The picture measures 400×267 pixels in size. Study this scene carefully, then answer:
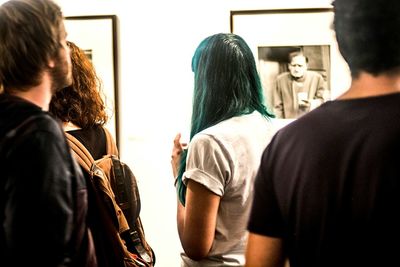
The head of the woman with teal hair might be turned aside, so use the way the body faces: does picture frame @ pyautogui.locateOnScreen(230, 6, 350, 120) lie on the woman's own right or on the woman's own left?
on the woman's own right

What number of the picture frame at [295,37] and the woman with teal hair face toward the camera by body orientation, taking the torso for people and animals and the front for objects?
1

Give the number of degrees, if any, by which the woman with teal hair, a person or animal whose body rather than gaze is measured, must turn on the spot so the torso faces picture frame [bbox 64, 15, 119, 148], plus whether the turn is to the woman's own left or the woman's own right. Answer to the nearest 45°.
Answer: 0° — they already face it

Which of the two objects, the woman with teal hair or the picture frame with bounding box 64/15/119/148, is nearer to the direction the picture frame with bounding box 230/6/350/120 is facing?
the woman with teal hair

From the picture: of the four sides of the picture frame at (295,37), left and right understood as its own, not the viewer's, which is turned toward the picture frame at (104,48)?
right

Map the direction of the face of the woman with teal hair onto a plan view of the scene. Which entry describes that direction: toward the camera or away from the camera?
away from the camera

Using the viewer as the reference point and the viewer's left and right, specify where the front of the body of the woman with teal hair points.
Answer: facing away from the viewer and to the left of the viewer
